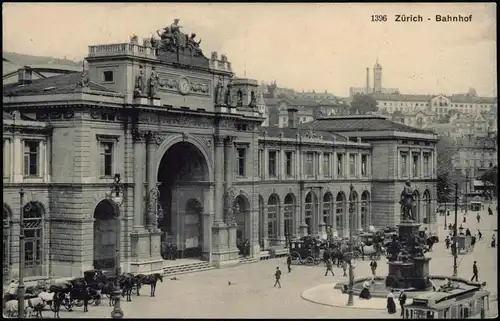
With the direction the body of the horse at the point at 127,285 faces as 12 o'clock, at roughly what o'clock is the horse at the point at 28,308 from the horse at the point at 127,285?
the horse at the point at 28,308 is roughly at 5 o'clock from the horse at the point at 127,285.

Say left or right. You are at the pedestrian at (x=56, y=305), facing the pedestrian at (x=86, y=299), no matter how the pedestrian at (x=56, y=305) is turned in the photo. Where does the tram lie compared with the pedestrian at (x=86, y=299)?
right

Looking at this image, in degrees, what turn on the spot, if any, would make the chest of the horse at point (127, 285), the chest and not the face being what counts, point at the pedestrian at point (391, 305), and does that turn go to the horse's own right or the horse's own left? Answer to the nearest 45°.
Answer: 0° — it already faces them

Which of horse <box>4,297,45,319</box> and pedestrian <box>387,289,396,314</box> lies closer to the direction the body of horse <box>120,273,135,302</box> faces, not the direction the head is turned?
the pedestrian
